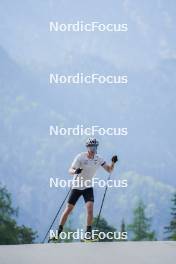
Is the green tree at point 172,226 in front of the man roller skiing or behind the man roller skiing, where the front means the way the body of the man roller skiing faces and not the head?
behind

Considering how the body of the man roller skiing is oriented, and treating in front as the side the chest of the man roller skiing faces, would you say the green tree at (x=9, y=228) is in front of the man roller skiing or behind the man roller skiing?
behind

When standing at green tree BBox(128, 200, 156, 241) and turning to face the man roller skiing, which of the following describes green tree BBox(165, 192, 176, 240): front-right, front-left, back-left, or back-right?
back-left

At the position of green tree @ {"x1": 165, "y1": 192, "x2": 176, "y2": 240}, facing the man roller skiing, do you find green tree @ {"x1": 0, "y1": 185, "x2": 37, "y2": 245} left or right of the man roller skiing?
right

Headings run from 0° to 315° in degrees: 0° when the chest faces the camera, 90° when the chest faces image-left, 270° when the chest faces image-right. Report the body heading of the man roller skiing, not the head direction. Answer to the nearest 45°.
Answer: approximately 0°

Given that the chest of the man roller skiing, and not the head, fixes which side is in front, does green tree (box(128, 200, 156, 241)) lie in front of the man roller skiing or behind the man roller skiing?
behind
